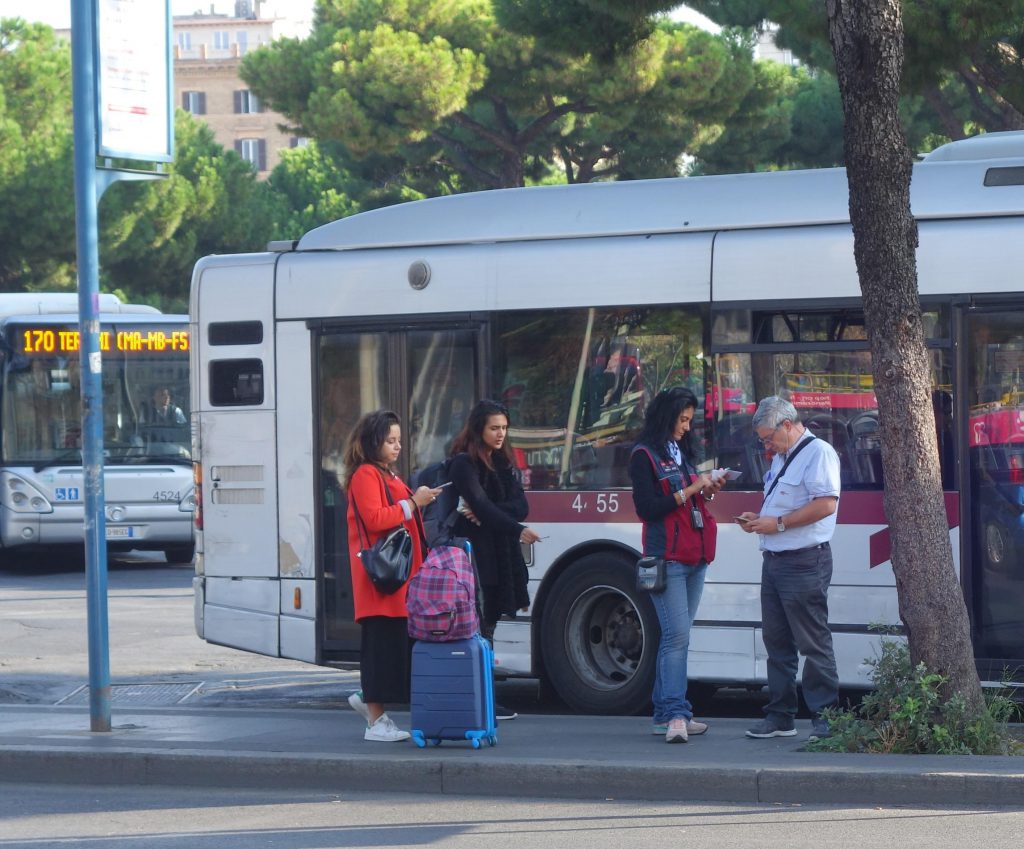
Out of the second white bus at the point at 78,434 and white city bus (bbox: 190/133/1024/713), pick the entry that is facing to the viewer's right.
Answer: the white city bus

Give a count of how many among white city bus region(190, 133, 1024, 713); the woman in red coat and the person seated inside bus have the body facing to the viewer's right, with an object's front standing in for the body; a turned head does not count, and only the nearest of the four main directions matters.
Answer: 2

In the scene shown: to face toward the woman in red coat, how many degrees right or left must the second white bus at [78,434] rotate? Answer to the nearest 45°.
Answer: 0° — it already faces them

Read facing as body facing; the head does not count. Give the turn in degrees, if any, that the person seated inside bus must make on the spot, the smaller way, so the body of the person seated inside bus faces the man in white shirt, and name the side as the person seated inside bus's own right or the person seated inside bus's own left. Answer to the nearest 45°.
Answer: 0° — they already face them

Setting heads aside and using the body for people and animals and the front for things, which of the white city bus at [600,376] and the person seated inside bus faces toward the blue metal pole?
the person seated inside bus

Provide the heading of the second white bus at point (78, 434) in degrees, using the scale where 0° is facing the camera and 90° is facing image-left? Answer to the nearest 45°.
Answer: approximately 0°

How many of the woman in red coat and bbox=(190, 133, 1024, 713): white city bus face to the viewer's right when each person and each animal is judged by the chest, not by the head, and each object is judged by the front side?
2

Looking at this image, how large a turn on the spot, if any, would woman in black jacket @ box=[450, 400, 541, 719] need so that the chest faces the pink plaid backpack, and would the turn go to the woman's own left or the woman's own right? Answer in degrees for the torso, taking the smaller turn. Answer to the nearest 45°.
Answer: approximately 45° to the woman's own right

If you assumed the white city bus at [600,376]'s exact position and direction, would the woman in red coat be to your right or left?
on your right

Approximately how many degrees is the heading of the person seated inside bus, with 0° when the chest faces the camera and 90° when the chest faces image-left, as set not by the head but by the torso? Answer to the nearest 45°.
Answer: approximately 0°

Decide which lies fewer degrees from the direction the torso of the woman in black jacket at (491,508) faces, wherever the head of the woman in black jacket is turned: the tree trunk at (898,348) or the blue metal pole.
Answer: the tree trunk

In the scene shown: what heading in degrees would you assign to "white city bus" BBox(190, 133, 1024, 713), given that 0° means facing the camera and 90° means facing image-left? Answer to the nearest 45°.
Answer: approximately 270°
